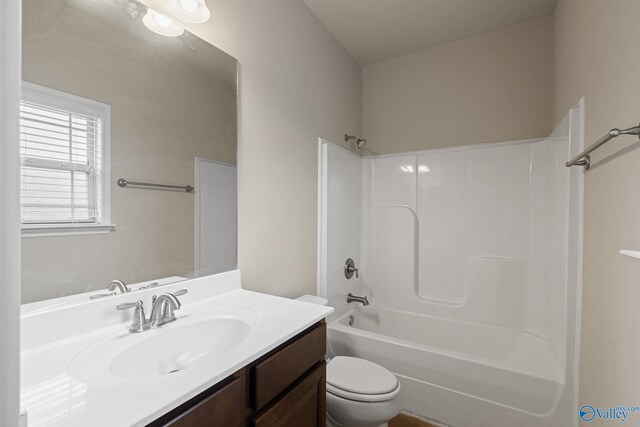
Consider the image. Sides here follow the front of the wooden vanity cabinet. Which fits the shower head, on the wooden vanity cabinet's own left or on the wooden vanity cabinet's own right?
on the wooden vanity cabinet's own left

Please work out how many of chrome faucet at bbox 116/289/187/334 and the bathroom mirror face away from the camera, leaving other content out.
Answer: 0

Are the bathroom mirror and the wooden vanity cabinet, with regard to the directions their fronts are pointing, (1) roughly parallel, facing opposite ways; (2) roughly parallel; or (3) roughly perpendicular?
roughly parallel

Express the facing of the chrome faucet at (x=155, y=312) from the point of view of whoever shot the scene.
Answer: facing the viewer and to the right of the viewer

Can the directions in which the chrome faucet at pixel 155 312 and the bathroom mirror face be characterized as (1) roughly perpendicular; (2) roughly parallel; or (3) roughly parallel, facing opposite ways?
roughly parallel

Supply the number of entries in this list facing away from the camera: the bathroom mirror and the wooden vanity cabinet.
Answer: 0

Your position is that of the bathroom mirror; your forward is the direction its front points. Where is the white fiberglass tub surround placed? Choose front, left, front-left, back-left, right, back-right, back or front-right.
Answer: front-left

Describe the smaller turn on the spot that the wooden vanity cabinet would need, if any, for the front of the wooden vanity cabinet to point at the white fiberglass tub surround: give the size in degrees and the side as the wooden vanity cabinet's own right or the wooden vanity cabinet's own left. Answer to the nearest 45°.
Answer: approximately 90° to the wooden vanity cabinet's own left

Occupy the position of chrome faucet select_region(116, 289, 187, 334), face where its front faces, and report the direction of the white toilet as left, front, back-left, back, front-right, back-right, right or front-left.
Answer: front-left
